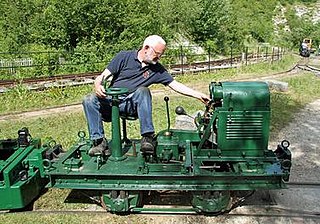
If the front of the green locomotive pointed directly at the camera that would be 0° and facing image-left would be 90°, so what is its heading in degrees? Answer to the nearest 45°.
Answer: approximately 270°

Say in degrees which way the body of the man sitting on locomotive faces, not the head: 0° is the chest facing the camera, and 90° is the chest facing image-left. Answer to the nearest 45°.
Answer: approximately 0°

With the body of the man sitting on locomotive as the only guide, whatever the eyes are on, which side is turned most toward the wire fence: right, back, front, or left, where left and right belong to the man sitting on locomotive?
back

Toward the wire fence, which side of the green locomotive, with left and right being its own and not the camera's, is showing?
left
